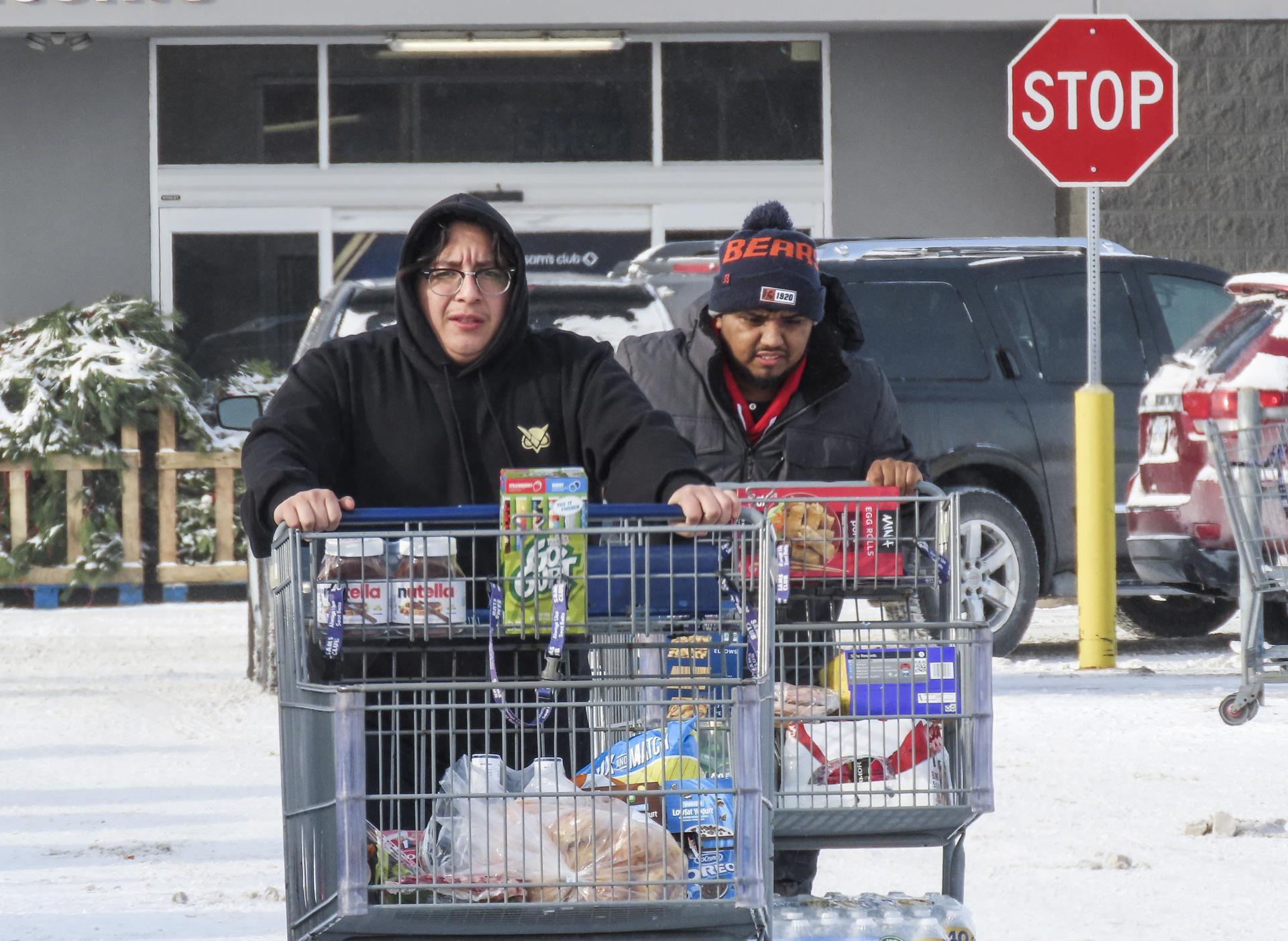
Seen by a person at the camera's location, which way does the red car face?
facing away from the viewer and to the right of the viewer

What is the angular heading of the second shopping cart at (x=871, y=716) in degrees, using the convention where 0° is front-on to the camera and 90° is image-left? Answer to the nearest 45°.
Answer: approximately 0°

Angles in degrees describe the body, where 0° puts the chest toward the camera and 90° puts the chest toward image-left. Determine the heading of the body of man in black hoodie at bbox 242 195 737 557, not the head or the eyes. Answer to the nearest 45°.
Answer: approximately 0°

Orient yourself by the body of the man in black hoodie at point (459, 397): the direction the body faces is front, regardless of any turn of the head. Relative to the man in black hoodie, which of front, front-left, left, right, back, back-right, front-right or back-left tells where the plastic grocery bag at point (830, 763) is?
left

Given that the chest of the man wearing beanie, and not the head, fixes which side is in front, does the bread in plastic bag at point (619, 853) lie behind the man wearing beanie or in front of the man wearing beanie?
in front

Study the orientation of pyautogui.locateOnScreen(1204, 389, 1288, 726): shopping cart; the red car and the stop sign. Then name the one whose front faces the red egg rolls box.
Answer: the stop sign

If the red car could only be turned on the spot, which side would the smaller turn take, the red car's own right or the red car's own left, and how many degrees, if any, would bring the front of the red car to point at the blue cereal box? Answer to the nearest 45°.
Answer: approximately 135° to the red car's own right

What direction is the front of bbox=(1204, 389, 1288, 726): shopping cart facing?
to the viewer's right

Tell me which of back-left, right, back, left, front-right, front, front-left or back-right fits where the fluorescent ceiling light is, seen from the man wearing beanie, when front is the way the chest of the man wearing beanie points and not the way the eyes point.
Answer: back
